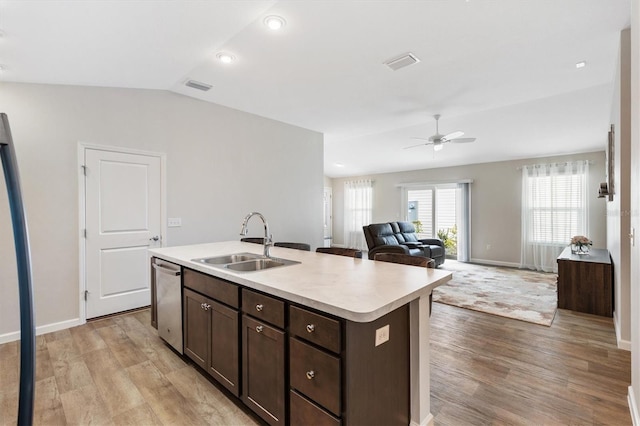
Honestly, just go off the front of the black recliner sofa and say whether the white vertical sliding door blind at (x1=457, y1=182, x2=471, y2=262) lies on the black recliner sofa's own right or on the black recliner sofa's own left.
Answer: on the black recliner sofa's own left

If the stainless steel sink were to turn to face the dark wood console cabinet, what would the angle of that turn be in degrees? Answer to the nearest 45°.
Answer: approximately 135° to its left

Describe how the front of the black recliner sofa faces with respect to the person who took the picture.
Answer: facing the viewer and to the right of the viewer

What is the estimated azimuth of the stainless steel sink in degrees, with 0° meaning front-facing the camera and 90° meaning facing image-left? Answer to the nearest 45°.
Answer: approximately 45°

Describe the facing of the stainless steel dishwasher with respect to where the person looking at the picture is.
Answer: facing the viewer and to the left of the viewer

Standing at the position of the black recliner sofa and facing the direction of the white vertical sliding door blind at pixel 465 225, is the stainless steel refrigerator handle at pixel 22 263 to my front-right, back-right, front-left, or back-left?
back-right

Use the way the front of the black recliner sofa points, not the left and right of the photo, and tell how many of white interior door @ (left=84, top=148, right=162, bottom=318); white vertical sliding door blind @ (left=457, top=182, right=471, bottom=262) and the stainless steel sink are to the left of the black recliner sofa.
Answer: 1

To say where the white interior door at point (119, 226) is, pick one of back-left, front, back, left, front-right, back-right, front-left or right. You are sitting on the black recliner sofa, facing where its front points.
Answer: right

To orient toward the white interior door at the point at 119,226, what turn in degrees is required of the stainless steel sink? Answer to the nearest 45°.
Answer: approximately 90° to its right

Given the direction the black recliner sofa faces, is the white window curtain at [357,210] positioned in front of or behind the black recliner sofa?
behind

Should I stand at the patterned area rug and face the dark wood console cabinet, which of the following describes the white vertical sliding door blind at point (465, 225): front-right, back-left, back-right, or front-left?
back-left

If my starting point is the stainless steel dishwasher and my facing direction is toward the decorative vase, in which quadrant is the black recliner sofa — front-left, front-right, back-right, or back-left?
front-left

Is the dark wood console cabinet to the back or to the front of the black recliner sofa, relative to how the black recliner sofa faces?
to the front

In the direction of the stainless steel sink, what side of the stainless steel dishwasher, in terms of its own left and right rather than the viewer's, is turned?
left

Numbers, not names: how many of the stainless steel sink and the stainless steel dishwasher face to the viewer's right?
0

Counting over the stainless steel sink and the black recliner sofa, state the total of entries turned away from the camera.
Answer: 0

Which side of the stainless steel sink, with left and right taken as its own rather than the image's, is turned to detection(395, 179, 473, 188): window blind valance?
back
